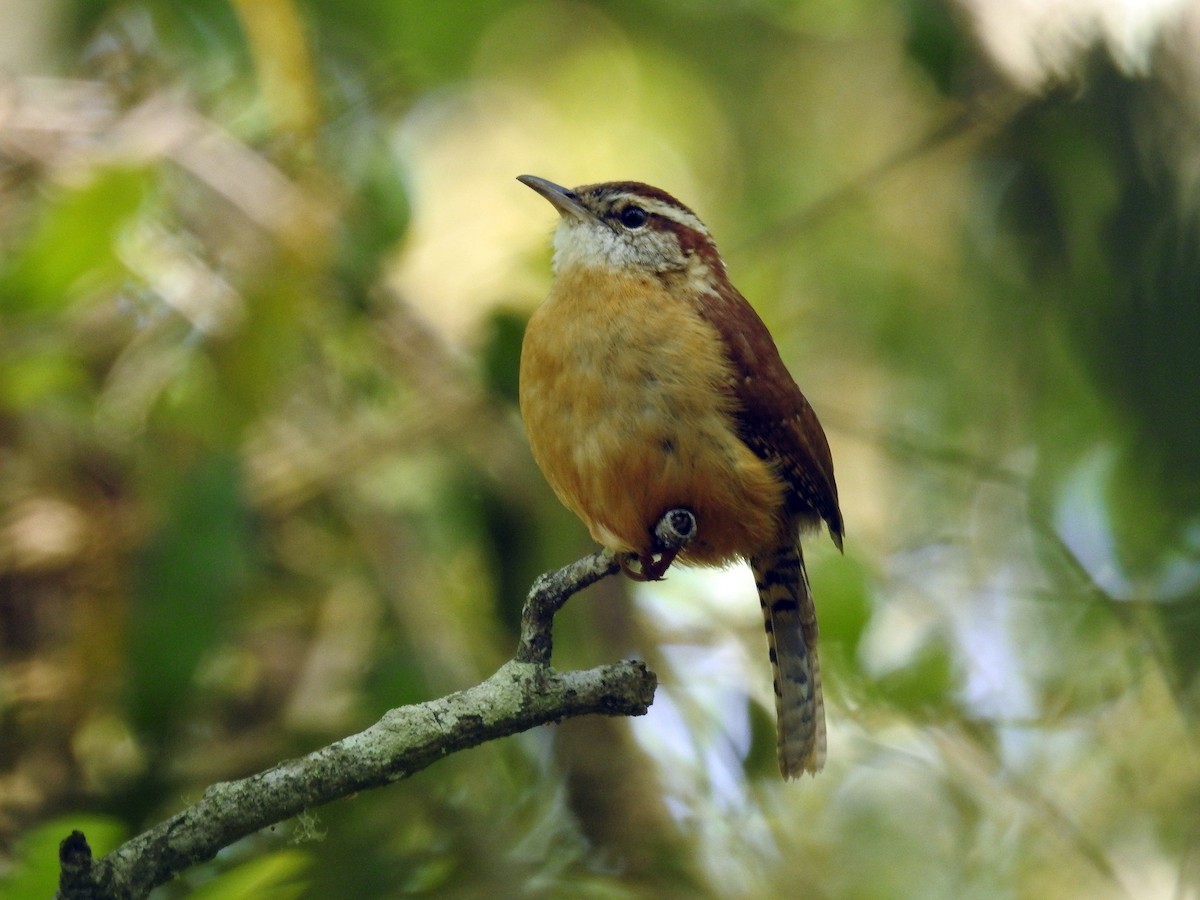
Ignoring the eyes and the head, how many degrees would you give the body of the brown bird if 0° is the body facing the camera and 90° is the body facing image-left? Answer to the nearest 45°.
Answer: approximately 45°
